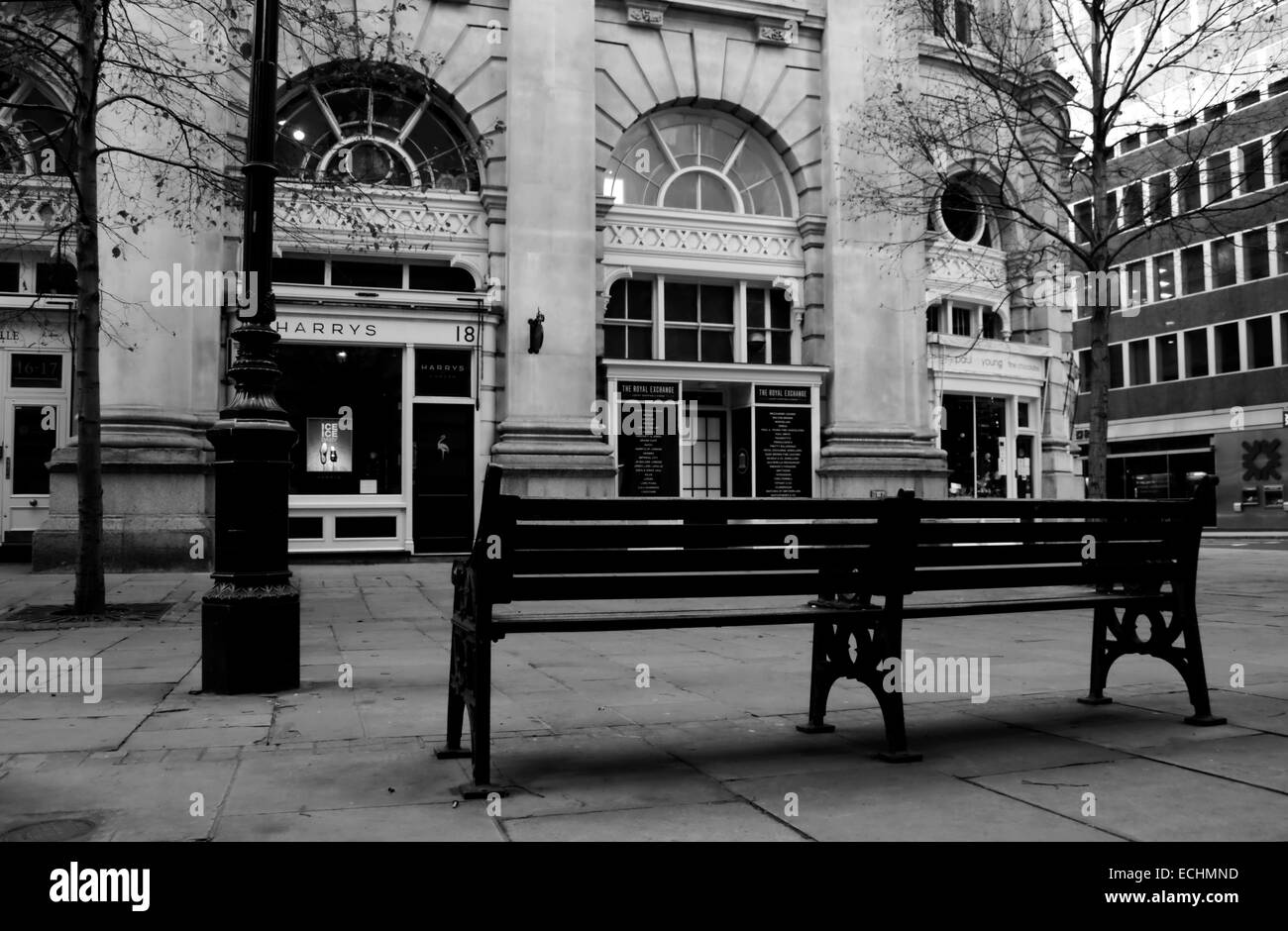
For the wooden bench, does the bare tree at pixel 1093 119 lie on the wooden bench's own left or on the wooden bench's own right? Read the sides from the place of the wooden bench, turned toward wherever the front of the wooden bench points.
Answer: on the wooden bench's own right

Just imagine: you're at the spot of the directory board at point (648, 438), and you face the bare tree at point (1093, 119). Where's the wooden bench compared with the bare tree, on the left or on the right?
right

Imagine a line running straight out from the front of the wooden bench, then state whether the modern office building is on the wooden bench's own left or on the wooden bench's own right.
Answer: on the wooden bench's own right

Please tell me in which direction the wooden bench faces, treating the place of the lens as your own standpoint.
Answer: facing away from the viewer and to the left of the viewer

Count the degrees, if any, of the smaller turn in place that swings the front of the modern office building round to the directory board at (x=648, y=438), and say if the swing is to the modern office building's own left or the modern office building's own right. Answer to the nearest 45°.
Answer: approximately 45° to the modern office building's own left

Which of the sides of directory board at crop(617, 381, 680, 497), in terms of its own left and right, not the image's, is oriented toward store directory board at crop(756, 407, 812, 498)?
left

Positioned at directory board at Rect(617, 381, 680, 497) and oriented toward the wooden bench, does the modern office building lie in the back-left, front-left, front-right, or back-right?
back-left
